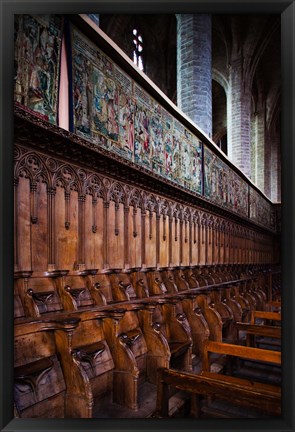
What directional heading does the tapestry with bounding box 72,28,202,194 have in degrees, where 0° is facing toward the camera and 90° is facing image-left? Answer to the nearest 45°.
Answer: approximately 315°
